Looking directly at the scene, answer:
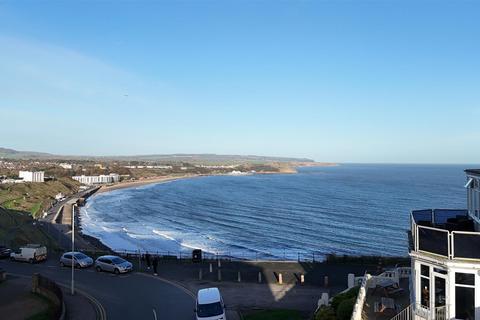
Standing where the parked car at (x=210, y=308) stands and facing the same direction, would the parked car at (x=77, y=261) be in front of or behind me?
behind

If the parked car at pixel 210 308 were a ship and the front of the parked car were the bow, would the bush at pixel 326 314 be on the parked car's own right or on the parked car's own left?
on the parked car's own left

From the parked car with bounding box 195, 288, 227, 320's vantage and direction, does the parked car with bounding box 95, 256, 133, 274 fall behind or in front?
behind

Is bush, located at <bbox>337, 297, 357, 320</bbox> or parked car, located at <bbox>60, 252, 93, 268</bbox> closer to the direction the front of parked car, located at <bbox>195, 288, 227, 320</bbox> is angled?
the bush

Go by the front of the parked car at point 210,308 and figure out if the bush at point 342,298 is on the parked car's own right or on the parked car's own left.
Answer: on the parked car's own left

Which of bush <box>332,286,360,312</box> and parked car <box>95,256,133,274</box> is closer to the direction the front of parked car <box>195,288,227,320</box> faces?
the bush

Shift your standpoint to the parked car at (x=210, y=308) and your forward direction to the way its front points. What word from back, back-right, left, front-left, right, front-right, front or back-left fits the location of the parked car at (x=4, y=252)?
back-right

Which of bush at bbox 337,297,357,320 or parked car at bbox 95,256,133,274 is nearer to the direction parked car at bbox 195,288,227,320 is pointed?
the bush

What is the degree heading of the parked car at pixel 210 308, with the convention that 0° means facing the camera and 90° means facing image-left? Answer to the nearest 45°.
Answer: approximately 0°

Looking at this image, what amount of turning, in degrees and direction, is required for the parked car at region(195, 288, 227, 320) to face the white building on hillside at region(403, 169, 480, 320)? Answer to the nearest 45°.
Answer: approximately 45° to its left

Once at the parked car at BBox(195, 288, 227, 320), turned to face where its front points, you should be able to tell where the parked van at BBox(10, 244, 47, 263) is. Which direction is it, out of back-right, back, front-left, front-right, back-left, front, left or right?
back-right
